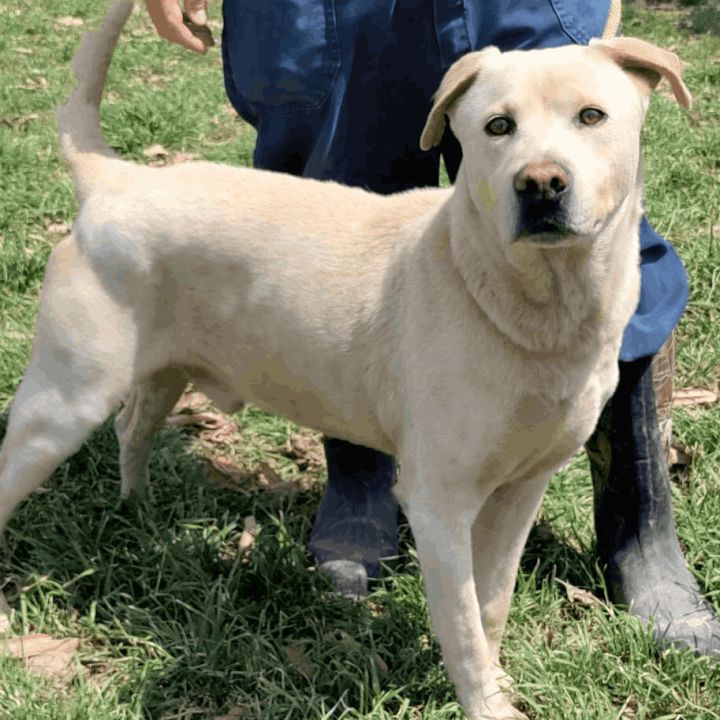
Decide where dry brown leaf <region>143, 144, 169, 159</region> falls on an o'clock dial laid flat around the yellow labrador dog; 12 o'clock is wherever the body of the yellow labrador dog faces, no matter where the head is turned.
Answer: The dry brown leaf is roughly at 7 o'clock from the yellow labrador dog.

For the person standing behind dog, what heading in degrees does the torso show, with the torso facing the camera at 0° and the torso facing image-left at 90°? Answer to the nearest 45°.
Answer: approximately 0°

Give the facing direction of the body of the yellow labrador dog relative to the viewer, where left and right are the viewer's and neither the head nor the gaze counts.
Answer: facing the viewer and to the right of the viewer

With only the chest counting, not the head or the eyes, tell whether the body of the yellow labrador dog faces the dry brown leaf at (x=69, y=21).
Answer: no

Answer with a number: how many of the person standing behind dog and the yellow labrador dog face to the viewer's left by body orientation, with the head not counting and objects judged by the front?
0

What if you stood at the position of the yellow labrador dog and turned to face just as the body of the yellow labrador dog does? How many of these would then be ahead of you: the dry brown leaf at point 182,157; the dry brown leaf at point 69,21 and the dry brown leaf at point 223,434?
0

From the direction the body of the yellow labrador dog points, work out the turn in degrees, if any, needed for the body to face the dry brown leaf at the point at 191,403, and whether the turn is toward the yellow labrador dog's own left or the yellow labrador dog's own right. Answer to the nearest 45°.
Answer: approximately 180°
